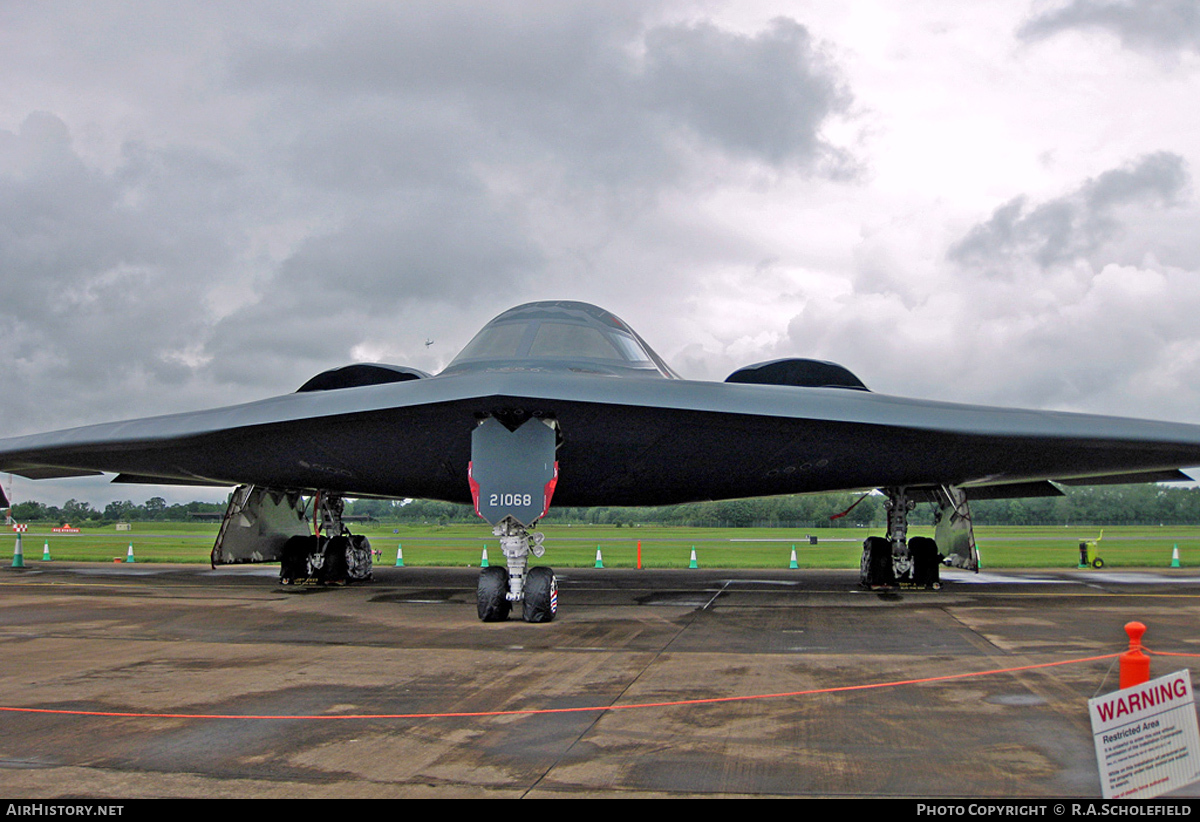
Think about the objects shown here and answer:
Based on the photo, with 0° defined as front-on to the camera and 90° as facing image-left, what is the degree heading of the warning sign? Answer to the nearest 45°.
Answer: approximately 0°

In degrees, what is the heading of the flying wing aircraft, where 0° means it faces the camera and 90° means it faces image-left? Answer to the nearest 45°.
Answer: approximately 0°

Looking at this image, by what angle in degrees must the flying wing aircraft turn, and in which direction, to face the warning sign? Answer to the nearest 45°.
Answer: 0° — it already faces it

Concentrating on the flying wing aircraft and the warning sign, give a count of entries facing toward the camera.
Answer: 2
